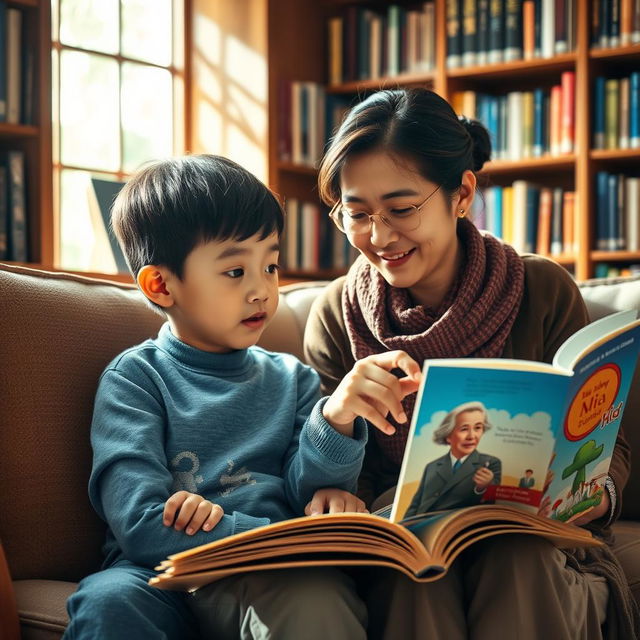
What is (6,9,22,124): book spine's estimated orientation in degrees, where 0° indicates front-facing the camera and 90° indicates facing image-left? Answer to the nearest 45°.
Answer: approximately 0°

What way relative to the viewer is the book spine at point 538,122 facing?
toward the camera

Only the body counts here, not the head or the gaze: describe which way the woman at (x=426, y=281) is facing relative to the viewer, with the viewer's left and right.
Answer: facing the viewer and to the left of the viewer

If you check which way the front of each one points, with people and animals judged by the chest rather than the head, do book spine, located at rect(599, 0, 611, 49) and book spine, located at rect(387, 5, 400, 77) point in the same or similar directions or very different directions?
same or similar directions

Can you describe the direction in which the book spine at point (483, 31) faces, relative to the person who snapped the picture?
facing the viewer

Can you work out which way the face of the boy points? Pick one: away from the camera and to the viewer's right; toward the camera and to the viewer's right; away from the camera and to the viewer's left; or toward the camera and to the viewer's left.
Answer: toward the camera and to the viewer's right

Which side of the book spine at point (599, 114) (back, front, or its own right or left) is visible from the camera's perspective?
front

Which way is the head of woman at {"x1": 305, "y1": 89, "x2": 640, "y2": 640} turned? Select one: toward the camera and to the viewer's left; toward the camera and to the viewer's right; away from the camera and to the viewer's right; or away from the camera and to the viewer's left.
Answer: toward the camera and to the viewer's left

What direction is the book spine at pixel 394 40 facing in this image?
toward the camera

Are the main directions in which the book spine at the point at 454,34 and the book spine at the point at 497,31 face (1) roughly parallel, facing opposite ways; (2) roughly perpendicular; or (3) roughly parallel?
roughly parallel
